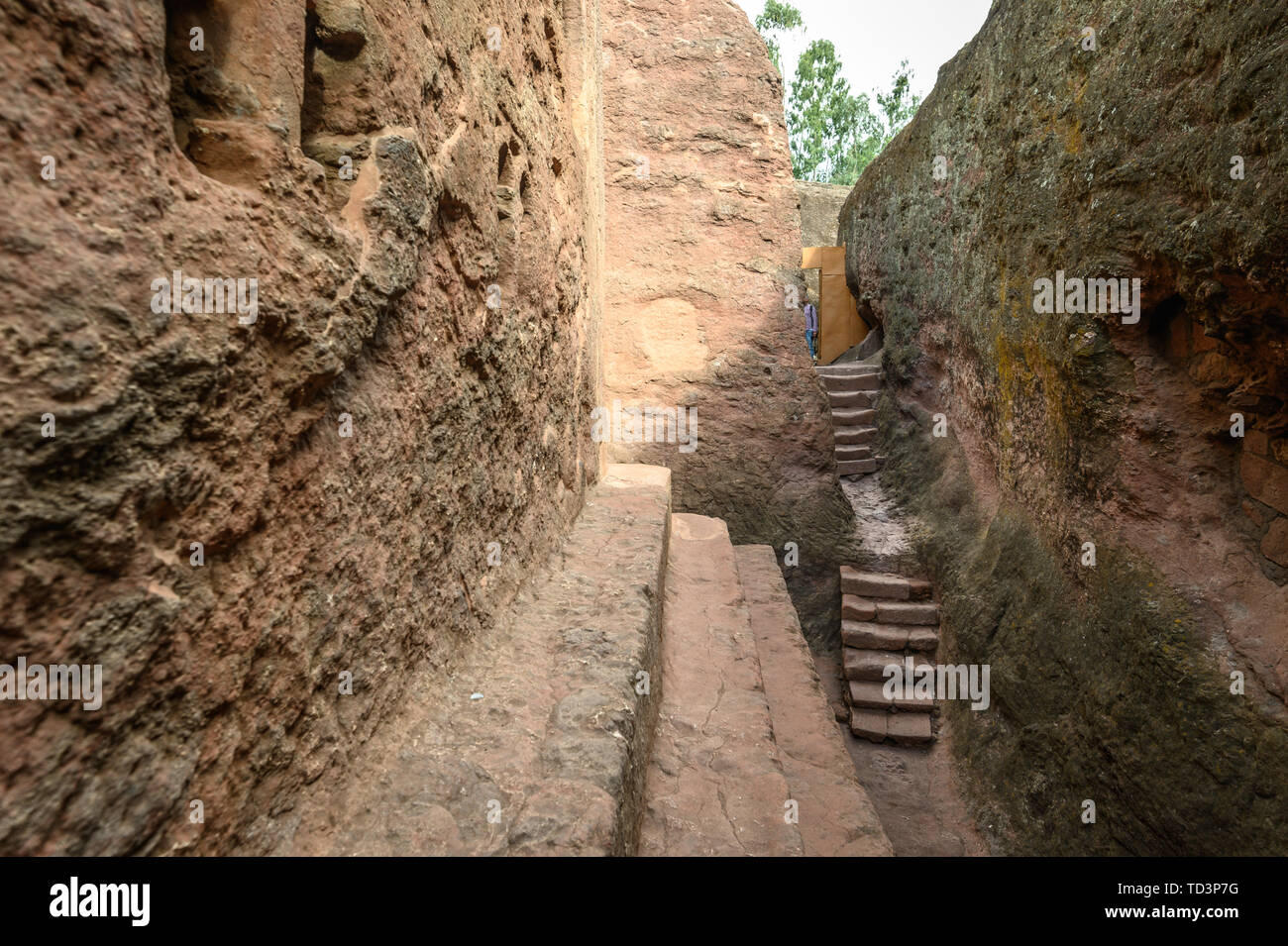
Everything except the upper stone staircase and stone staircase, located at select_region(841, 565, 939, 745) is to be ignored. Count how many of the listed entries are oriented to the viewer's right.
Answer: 0

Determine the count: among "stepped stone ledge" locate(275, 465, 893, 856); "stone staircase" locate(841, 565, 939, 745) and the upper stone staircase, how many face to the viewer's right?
1

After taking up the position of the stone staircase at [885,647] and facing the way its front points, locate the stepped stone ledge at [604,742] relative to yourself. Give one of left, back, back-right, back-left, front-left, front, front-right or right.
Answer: front

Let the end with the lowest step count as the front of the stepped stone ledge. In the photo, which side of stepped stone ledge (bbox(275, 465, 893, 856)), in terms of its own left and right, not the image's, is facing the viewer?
right

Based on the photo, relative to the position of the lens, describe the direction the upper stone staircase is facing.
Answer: facing the viewer

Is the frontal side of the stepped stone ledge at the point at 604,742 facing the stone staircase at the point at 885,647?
no

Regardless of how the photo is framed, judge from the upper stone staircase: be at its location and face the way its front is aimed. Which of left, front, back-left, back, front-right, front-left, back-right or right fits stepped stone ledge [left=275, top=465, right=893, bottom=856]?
front

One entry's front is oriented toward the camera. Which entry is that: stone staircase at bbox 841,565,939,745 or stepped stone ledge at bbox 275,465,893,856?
stone staircase at bbox 841,565,939,745

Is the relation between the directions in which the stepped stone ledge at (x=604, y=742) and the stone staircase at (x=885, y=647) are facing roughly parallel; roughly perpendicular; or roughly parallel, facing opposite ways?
roughly perpendicular

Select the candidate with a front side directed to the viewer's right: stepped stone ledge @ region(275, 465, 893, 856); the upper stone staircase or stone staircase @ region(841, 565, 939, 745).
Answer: stepped stone ledge @ region(275, 465, 893, 856)

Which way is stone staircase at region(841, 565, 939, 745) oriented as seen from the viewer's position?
toward the camera

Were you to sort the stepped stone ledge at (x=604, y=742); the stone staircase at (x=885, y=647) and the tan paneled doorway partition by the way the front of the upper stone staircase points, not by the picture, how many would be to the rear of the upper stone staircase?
1

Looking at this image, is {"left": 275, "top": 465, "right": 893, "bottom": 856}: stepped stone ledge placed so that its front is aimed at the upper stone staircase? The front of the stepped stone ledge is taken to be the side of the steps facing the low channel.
no

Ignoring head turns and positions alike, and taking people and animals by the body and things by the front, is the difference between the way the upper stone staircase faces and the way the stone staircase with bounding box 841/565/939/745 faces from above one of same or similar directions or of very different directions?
same or similar directions

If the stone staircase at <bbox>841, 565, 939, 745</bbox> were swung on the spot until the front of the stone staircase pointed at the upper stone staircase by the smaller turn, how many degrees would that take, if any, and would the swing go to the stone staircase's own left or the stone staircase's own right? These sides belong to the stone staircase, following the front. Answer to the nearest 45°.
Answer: approximately 180°

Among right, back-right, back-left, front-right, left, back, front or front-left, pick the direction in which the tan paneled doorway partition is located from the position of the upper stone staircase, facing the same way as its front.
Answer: back
